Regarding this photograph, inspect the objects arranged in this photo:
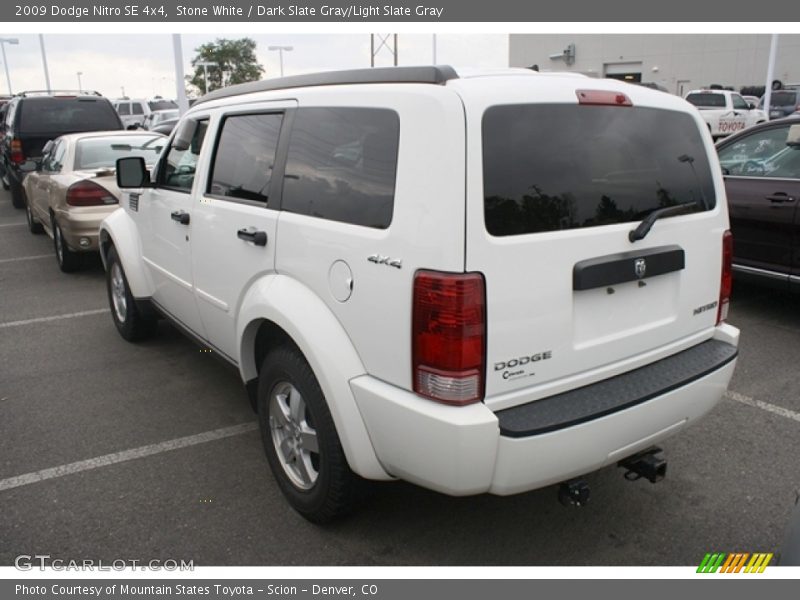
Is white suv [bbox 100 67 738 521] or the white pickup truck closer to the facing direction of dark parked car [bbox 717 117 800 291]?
the white pickup truck

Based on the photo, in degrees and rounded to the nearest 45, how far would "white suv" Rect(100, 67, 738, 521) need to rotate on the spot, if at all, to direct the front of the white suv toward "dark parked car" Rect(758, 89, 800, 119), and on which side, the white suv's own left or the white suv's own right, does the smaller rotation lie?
approximately 90° to the white suv's own right

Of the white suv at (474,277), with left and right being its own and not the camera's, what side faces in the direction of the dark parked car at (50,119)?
front

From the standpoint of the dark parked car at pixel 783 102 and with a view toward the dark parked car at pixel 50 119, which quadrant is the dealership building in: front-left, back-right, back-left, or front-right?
back-right

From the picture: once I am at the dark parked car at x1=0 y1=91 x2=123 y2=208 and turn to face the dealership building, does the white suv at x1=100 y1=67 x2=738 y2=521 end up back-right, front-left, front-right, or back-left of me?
back-right

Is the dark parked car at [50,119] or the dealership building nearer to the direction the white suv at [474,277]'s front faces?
the dark parked car

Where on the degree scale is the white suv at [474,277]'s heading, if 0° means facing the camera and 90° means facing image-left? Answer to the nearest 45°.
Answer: approximately 135°

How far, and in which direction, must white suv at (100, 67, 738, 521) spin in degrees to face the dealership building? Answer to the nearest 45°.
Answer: approximately 45° to its right
